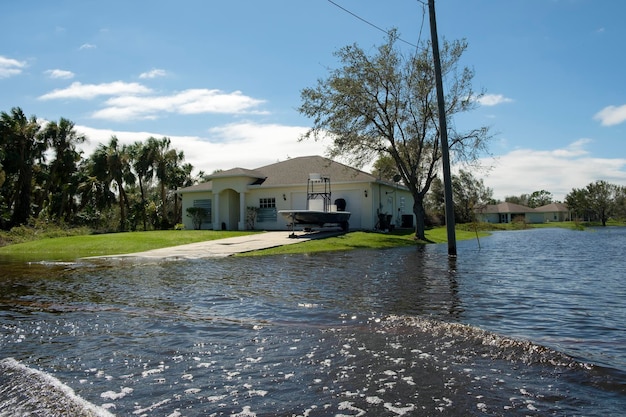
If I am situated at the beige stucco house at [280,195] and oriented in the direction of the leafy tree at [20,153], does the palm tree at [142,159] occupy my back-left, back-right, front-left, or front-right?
front-right

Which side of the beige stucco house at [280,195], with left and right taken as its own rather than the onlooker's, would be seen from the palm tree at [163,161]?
right

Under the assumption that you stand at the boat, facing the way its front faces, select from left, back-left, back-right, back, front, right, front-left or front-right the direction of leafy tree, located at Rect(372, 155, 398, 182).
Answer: back-right

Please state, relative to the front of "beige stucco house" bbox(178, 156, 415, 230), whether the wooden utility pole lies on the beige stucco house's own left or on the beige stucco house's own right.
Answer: on the beige stucco house's own left

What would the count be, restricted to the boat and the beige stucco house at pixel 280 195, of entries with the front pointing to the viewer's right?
0

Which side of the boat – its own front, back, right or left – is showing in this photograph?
left

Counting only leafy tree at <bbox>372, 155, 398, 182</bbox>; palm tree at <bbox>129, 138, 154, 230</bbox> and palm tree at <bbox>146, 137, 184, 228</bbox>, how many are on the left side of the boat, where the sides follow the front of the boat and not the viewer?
0

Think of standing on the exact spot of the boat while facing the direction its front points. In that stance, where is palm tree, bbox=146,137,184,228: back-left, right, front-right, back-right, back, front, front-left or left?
front-right

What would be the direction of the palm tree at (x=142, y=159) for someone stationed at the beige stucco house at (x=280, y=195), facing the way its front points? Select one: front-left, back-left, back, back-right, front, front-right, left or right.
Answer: right

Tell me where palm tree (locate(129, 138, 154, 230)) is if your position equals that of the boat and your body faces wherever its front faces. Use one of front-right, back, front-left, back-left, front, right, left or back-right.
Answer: front-right

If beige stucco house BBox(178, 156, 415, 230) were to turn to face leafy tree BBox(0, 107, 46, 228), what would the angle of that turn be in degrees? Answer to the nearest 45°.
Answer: approximately 45° to its right

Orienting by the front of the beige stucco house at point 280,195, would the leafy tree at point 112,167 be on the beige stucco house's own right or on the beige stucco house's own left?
on the beige stucco house's own right

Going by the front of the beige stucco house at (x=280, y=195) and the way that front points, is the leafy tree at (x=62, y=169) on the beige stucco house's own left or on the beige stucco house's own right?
on the beige stucco house's own right

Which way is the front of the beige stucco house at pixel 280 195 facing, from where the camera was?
facing the viewer and to the left of the viewer
